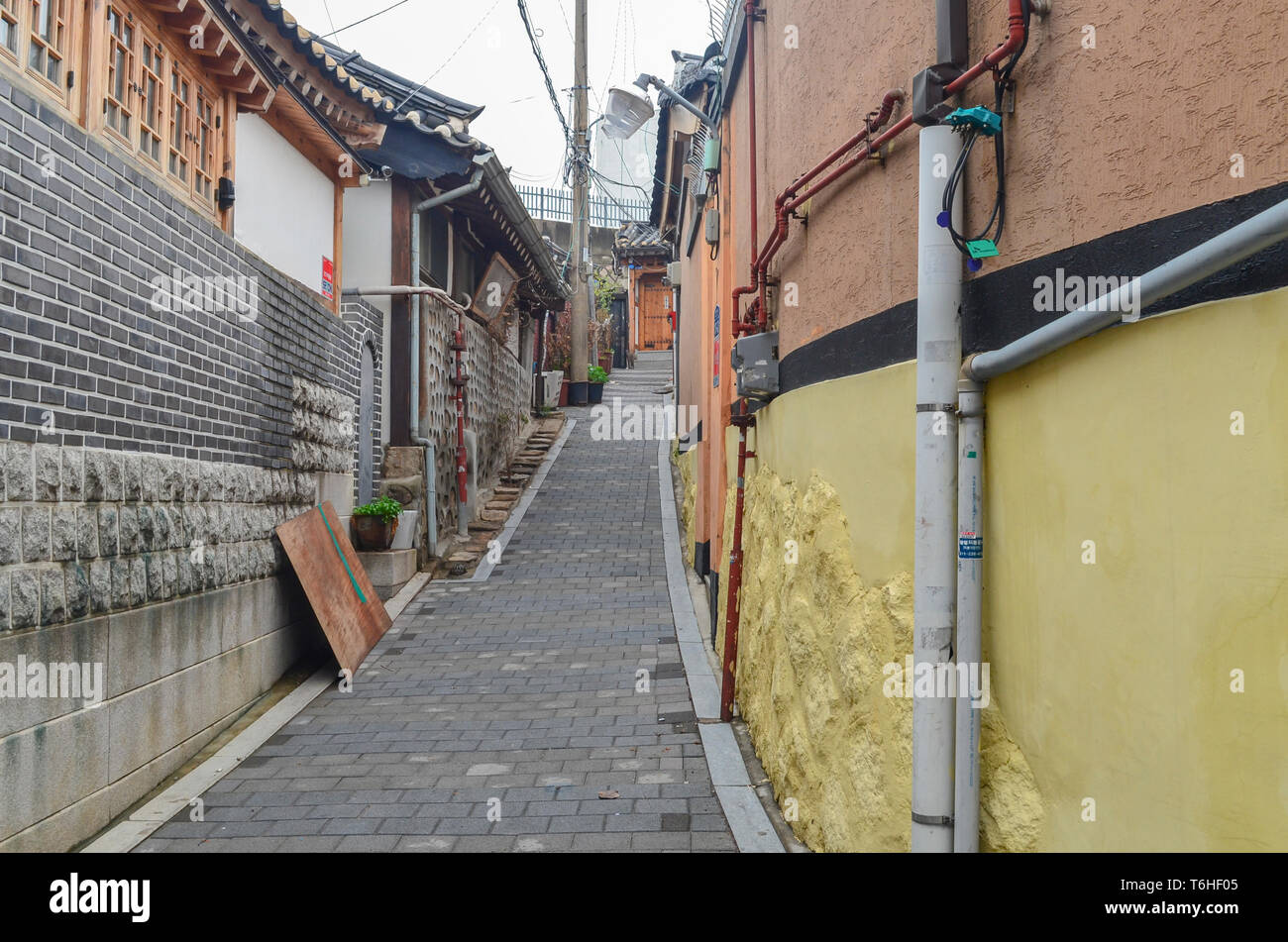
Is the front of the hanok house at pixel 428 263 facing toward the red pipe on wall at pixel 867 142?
no

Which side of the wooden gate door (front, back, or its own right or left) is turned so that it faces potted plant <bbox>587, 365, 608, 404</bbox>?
front

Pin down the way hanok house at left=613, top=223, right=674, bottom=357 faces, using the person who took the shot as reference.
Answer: facing the viewer

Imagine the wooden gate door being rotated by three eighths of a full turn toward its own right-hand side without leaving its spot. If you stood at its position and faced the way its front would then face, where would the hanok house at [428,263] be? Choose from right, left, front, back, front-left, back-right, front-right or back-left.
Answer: back-left

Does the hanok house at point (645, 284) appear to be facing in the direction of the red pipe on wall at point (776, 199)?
yes

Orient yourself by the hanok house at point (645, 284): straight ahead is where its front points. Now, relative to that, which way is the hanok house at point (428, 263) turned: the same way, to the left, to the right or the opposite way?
to the left

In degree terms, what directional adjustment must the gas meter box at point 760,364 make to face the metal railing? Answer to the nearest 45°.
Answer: approximately 90° to its right

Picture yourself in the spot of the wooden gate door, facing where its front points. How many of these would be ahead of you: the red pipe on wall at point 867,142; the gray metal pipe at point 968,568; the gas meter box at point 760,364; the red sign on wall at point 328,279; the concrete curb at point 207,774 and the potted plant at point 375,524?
6

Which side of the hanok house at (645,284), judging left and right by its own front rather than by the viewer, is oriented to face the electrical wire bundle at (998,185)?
front

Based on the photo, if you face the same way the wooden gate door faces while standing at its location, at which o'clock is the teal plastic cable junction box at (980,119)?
The teal plastic cable junction box is roughly at 12 o'clock from the wooden gate door.

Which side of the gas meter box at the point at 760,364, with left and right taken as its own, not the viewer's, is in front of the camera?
left

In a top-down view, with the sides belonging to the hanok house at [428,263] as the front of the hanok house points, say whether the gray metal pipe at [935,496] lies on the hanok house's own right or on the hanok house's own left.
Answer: on the hanok house's own right

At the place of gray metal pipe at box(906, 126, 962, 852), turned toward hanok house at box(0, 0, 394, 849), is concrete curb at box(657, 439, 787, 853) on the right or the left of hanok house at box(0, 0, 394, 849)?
right

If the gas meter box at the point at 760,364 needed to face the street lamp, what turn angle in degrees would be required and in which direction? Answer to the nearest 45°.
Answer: approximately 90° to its right

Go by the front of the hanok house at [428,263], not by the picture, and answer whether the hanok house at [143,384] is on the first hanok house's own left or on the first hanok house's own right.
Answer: on the first hanok house's own right

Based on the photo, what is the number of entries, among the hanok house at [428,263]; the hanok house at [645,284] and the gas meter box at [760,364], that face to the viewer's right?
1

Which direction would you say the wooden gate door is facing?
toward the camera

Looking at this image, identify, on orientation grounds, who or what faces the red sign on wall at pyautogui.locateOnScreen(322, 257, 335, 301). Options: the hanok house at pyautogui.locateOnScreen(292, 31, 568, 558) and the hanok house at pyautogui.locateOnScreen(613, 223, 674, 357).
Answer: the hanok house at pyautogui.locateOnScreen(613, 223, 674, 357)

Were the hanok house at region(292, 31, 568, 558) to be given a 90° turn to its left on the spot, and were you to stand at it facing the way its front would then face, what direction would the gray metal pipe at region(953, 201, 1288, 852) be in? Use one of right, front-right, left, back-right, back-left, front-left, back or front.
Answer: back

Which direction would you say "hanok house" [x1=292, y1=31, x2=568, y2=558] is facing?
to the viewer's right
